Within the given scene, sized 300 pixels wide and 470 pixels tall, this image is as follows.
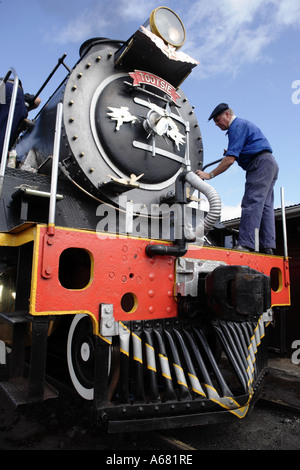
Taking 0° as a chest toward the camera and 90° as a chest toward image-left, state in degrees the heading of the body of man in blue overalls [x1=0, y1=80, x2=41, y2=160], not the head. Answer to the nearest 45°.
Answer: approximately 270°

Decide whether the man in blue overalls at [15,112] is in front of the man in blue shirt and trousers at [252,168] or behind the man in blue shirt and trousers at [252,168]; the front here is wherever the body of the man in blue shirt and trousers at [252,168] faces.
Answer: in front

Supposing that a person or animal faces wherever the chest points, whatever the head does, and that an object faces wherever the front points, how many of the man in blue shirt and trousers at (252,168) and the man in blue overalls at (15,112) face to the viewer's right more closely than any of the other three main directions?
1

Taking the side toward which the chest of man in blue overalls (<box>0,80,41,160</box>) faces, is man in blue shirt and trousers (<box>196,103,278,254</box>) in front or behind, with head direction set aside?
in front

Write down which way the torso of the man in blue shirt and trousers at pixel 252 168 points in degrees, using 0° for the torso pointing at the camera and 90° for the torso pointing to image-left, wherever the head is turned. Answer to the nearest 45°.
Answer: approximately 90°
